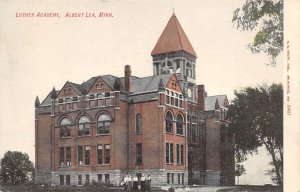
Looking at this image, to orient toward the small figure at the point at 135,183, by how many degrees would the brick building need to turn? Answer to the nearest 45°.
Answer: approximately 45° to its right

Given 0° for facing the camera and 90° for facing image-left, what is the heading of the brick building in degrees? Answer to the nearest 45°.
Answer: approximately 315°
